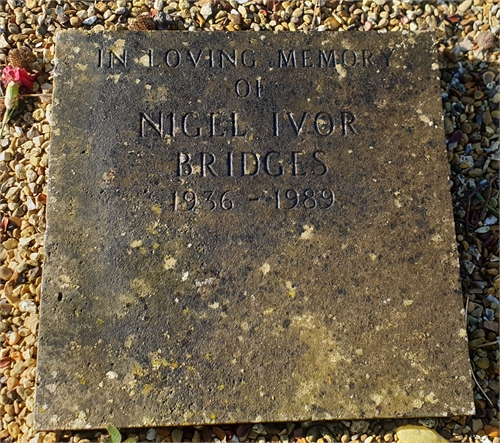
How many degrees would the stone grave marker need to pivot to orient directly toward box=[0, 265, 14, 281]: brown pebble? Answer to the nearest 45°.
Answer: approximately 90° to its right

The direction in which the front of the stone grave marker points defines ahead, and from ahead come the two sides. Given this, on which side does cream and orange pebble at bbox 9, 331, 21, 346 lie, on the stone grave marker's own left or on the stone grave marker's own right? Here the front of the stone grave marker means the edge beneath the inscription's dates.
on the stone grave marker's own right

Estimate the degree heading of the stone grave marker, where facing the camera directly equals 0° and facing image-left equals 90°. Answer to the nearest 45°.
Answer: approximately 0°

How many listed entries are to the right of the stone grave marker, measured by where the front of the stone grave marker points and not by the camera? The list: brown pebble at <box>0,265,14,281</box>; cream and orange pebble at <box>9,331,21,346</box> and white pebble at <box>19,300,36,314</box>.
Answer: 3

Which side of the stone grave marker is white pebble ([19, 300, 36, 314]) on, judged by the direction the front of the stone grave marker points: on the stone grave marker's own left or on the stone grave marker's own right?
on the stone grave marker's own right

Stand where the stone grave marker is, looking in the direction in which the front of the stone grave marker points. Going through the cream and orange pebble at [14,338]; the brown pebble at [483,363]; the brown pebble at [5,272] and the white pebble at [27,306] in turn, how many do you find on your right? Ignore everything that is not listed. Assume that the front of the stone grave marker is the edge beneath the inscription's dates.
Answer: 3

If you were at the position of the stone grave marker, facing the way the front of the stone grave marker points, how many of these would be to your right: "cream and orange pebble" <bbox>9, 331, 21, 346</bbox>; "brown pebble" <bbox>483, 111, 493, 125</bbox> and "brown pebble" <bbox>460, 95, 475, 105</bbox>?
1

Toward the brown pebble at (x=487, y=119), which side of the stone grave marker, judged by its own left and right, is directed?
left
